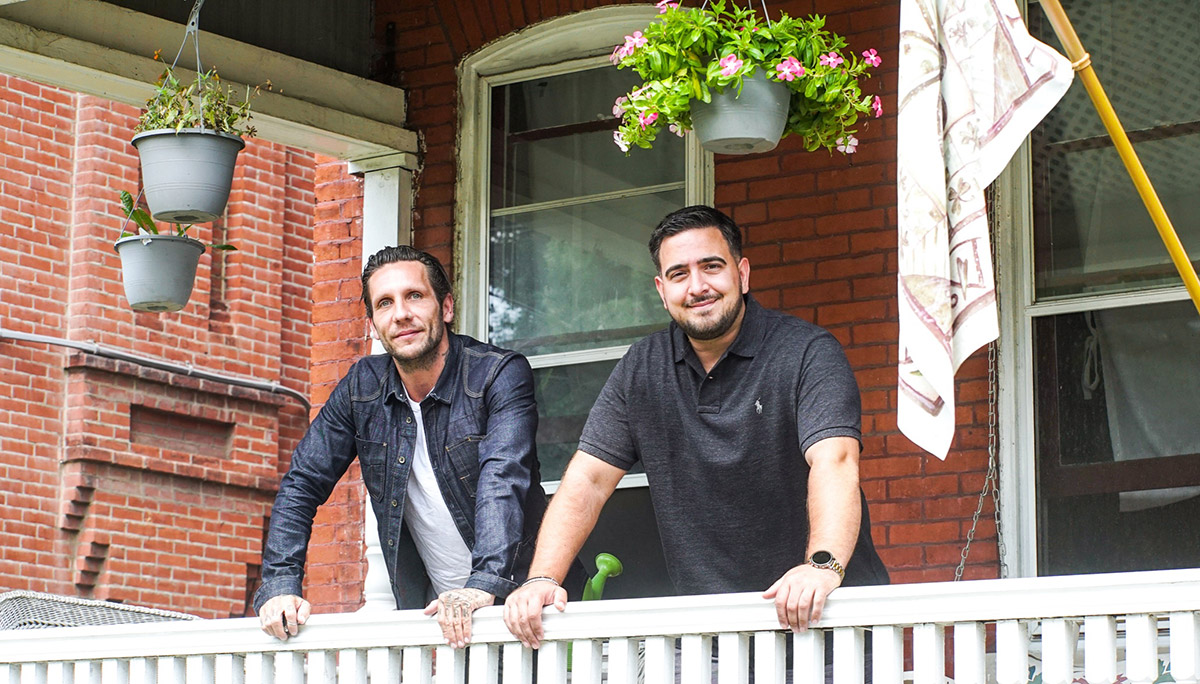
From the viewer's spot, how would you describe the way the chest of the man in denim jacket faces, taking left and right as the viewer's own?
facing the viewer and to the left of the viewer

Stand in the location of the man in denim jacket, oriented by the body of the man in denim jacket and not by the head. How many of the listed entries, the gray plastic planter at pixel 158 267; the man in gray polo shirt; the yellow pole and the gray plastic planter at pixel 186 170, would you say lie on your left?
2

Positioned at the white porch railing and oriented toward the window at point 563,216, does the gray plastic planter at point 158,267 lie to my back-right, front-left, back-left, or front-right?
front-left

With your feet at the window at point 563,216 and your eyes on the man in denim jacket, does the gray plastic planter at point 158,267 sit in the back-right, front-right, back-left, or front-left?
front-right

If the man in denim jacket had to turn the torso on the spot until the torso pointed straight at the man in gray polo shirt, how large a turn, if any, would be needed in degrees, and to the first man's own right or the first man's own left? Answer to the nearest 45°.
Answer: approximately 90° to the first man's own left

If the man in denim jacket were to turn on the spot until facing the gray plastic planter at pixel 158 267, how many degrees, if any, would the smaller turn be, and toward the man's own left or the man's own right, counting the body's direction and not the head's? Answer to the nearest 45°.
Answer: approximately 90° to the man's own right

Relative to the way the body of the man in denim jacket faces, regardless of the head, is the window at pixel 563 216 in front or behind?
behind

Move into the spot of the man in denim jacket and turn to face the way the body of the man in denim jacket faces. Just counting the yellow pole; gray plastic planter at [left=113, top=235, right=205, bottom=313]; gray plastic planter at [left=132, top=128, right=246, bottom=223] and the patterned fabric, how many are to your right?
2

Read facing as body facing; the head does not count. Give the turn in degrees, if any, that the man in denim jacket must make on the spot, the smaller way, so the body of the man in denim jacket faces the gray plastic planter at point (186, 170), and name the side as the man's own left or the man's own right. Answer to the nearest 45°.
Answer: approximately 90° to the man's own right

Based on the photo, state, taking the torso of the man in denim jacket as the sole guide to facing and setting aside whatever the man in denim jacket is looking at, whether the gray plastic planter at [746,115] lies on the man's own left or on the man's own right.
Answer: on the man's own left

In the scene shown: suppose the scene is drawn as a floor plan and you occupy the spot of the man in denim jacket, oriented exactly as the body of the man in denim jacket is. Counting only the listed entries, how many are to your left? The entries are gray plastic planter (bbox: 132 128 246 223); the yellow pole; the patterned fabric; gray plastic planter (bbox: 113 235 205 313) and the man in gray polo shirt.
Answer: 3

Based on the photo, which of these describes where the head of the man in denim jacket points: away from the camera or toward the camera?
toward the camera

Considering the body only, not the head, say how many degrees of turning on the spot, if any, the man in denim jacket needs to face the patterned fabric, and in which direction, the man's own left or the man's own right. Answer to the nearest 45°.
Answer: approximately 90° to the man's own left

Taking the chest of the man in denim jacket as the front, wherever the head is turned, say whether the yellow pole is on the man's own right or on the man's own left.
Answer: on the man's own left

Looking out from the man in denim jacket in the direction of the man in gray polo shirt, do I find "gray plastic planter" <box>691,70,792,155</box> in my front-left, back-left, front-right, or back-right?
front-left
